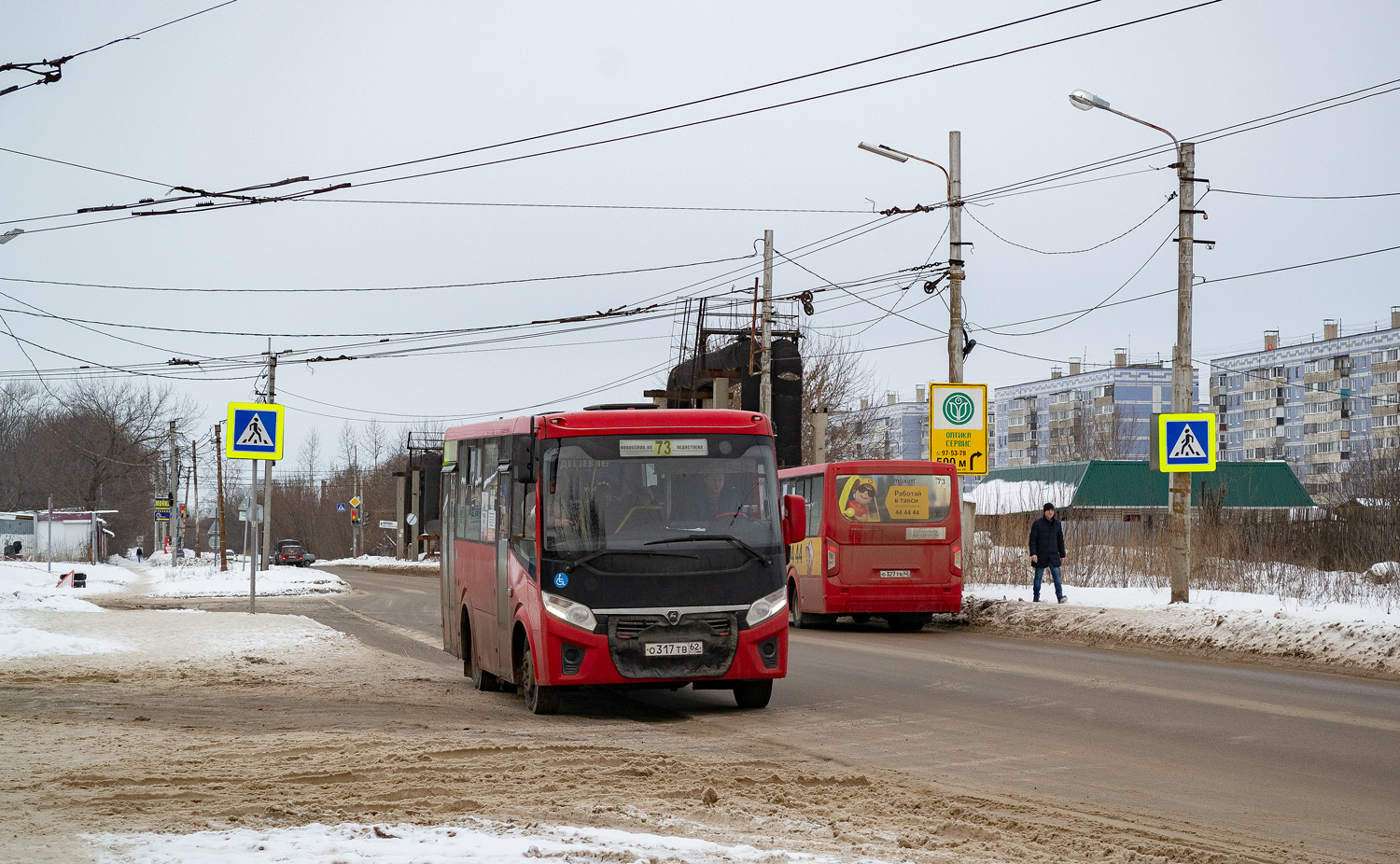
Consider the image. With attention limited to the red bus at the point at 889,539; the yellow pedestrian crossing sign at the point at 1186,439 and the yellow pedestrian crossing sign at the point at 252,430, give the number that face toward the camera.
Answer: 2

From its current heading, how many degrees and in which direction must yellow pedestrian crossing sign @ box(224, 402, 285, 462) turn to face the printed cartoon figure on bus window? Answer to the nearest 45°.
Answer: approximately 90° to its left

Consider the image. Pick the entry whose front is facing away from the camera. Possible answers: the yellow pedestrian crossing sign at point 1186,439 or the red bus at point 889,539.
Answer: the red bus

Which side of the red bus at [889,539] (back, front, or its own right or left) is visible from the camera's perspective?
back
